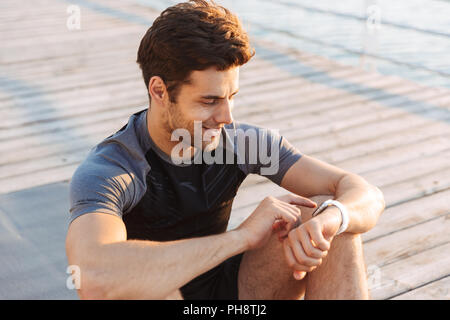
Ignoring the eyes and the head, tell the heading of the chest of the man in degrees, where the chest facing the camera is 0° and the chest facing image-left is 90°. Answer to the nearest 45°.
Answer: approximately 315°

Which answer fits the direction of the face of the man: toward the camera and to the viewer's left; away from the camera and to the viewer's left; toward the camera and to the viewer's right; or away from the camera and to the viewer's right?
toward the camera and to the viewer's right
